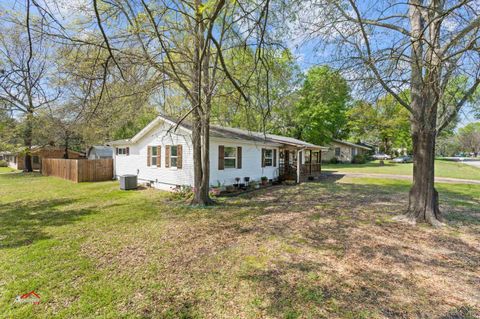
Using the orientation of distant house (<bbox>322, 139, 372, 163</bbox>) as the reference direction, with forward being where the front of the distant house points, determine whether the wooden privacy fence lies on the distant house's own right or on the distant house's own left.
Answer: on the distant house's own right

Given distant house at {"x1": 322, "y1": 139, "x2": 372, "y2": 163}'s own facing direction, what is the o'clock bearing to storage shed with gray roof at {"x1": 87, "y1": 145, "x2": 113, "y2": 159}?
The storage shed with gray roof is roughly at 3 o'clock from the distant house.

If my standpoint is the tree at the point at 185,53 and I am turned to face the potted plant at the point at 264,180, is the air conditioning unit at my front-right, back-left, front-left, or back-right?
front-left

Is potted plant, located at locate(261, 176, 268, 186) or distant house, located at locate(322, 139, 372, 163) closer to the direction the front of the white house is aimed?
the potted plant

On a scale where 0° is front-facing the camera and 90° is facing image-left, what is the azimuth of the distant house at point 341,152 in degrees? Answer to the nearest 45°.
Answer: approximately 315°

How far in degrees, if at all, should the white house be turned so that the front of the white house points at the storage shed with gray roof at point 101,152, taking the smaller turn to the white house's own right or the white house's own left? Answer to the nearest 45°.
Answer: approximately 180°

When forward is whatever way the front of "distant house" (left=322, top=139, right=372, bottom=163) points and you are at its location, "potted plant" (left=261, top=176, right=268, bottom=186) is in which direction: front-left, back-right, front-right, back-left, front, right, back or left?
front-right

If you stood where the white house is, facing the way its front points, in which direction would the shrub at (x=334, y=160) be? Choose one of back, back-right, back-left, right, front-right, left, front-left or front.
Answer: left

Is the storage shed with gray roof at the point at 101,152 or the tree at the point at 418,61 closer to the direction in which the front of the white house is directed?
the tree

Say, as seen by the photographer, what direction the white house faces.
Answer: facing the viewer and to the right of the viewer

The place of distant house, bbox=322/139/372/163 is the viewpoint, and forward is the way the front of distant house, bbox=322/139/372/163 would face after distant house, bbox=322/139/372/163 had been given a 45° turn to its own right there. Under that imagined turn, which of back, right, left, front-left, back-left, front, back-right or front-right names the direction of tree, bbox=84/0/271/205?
front

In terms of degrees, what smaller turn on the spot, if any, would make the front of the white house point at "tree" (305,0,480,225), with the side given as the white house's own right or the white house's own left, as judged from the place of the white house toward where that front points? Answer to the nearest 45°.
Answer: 0° — it already faces it
